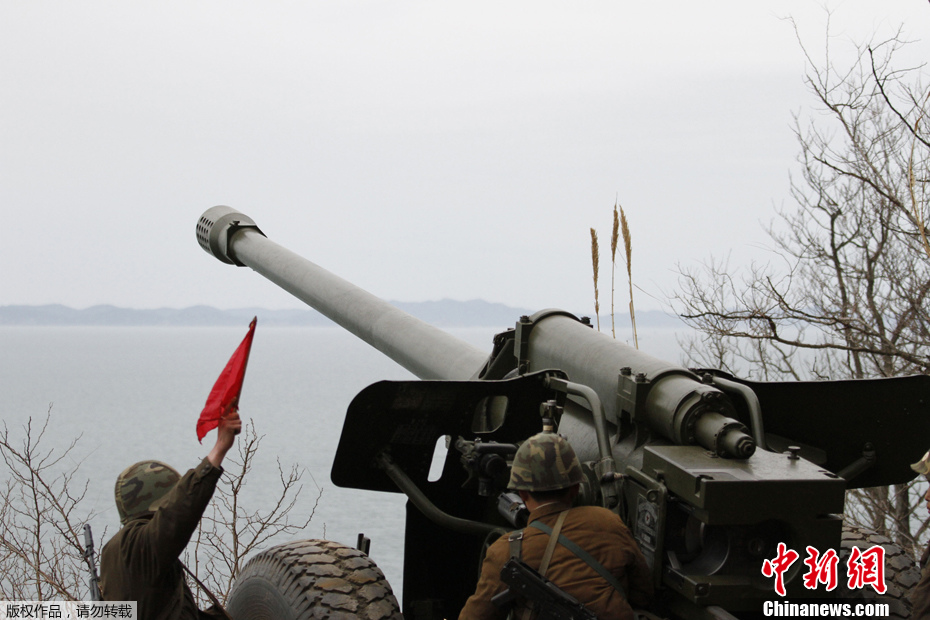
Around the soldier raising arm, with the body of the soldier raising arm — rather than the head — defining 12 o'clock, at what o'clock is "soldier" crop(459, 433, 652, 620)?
The soldier is roughly at 2 o'clock from the soldier raising arm.

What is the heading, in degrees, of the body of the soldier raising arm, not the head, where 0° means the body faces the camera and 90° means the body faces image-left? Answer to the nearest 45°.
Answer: approximately 225°
